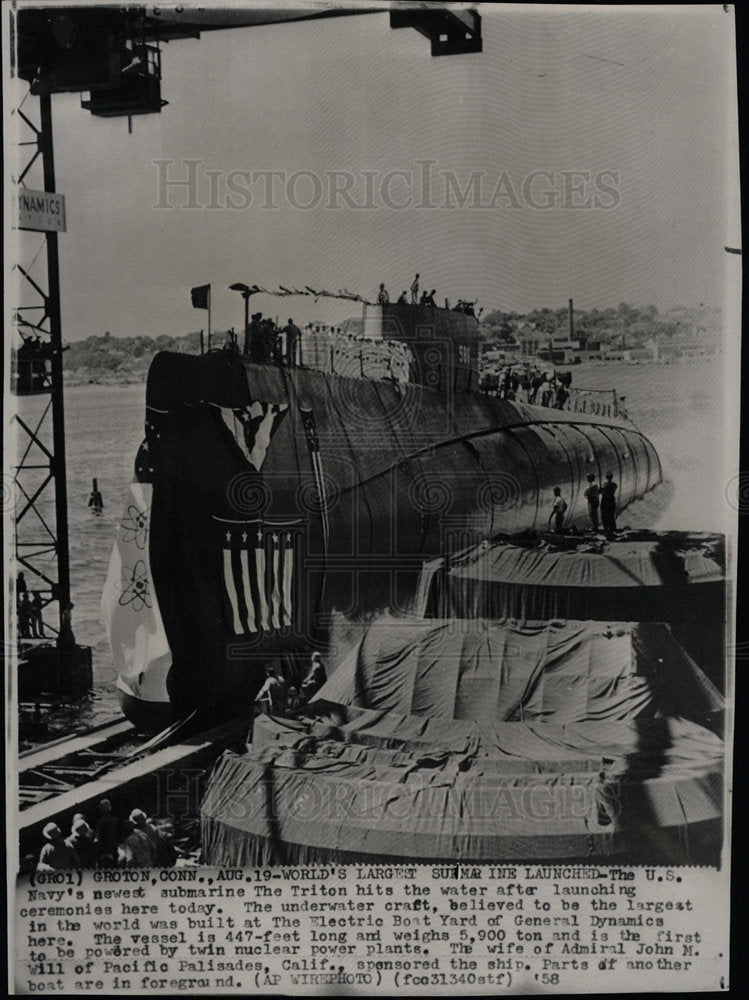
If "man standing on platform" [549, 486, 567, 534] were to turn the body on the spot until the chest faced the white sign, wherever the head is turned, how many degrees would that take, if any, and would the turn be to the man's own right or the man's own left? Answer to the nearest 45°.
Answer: approximately 45° to the man's own left

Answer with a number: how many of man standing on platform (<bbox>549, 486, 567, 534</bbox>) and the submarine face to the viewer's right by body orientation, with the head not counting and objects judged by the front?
0

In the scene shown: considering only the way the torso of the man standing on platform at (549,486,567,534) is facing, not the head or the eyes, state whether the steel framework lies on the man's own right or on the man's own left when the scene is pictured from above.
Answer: on the man's own left

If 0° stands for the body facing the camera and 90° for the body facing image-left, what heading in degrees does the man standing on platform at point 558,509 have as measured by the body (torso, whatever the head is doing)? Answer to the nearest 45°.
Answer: approximately 135°

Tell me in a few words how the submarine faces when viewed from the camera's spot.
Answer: facing the viewer and to the left of the viewer
